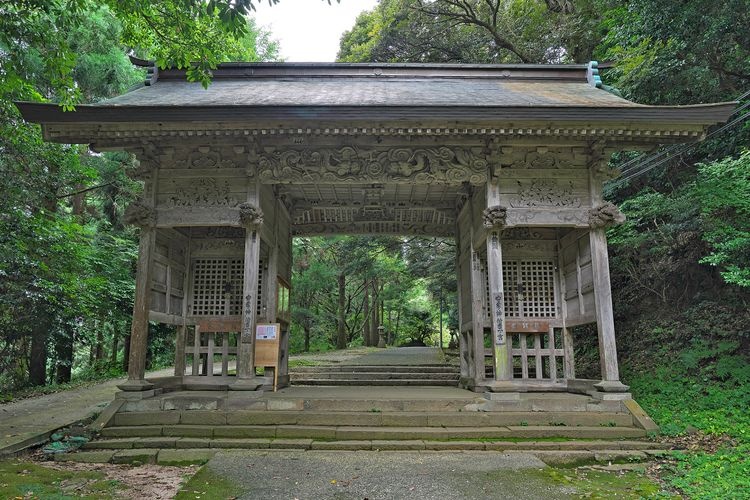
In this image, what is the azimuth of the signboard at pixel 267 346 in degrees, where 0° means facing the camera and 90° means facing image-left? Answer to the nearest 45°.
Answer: approximately 0°

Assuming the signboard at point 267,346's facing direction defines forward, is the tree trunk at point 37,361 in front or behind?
behind

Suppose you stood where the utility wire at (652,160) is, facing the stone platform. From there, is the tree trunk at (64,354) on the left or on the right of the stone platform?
right

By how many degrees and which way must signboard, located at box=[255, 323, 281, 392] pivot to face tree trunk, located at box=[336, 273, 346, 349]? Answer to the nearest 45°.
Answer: approximately 180°

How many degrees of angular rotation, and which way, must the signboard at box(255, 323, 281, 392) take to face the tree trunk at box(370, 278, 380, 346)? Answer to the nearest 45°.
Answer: approximately 180°

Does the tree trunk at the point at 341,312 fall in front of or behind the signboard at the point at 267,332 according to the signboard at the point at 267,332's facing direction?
behind

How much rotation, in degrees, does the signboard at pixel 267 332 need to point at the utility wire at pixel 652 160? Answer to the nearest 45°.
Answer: approximately 90° to its left
